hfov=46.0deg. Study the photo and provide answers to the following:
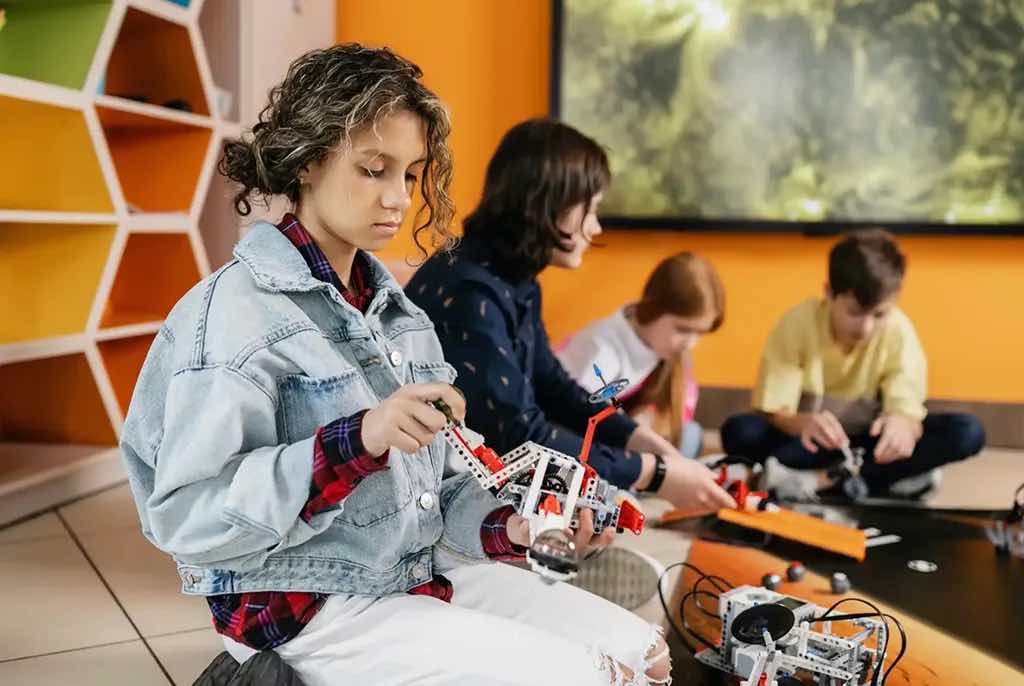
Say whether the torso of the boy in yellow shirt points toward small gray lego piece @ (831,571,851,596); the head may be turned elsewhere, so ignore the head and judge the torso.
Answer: yes

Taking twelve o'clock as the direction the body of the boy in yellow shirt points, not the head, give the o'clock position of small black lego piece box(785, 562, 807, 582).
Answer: The small black lego piece is roughly at 12 o'clock from the boy in yellow shirt.

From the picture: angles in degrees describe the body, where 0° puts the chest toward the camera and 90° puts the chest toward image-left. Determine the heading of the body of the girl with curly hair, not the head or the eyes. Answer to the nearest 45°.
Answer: approximately 315°

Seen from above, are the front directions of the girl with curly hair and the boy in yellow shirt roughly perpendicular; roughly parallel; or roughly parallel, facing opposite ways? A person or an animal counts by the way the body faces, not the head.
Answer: roughly perpendicular

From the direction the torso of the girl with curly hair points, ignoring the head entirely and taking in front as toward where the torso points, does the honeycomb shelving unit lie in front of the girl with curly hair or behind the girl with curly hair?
behind
